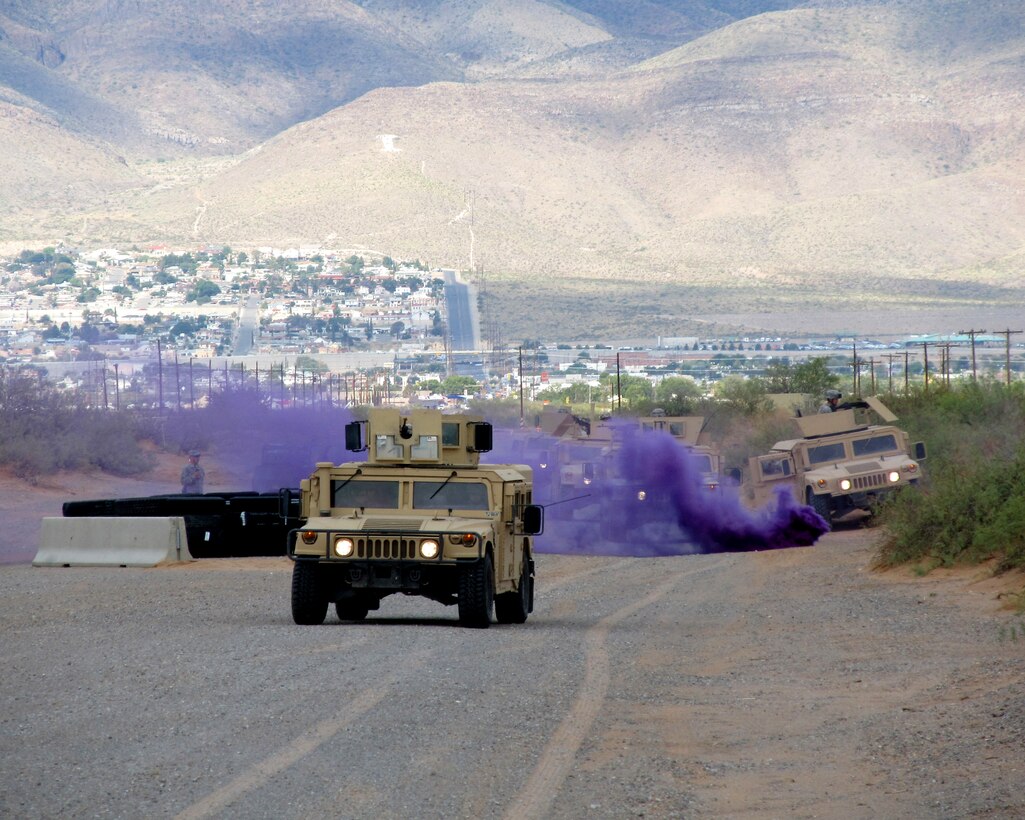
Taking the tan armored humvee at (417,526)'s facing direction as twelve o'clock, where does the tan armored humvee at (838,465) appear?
the tan armored humvee at (838,465) is roughly at 7 o'clock from the tan armored humvee at (417,526).

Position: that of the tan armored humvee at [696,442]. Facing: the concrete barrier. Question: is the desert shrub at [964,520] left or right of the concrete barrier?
left

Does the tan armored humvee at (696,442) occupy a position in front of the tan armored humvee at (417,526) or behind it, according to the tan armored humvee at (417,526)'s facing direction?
behind

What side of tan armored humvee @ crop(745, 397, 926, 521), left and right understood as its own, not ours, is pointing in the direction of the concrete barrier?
right

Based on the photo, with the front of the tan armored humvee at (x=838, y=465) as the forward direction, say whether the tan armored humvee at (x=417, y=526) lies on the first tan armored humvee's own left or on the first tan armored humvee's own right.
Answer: on the first tan armored humvee's own right

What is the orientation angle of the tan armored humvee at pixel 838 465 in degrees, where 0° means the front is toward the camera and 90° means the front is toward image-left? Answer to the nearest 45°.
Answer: approximately 315°

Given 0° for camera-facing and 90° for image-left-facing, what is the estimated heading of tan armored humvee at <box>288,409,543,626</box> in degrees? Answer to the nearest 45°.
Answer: approximately 0°

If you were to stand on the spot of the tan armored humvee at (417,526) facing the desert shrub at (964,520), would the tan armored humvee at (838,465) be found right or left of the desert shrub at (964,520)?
left
